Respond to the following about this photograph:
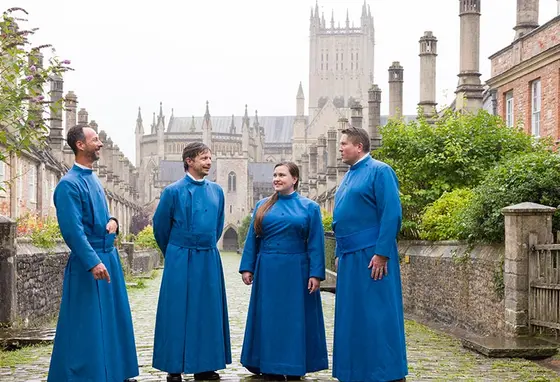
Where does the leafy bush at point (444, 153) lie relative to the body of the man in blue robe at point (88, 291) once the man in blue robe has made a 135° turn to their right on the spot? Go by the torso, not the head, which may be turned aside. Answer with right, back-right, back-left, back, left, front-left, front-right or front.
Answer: back-right

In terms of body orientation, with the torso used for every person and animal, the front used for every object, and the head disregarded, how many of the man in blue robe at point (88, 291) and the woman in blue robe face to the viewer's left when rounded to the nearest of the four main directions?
0

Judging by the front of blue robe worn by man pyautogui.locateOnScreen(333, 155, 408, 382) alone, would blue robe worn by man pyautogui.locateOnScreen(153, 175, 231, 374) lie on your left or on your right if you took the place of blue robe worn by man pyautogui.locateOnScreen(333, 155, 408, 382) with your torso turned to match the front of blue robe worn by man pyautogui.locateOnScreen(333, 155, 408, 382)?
on your right

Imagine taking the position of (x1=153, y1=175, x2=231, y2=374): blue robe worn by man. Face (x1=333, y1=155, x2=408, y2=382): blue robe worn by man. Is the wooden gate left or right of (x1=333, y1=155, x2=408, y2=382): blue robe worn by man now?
left

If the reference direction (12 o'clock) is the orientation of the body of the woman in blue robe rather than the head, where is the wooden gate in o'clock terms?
The wooden gate is roughly at 8 o'clock from the woman in blue robe.

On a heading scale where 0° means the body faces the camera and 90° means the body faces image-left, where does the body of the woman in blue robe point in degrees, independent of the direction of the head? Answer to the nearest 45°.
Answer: approximately 0°

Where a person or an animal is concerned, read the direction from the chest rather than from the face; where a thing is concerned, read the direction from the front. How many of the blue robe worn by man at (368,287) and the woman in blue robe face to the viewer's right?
0

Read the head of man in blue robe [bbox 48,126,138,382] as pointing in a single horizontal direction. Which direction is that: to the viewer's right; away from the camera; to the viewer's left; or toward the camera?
to the viewer's right

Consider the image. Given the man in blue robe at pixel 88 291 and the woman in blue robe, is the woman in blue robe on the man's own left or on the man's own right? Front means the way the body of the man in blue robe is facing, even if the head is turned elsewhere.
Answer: on the man's own left

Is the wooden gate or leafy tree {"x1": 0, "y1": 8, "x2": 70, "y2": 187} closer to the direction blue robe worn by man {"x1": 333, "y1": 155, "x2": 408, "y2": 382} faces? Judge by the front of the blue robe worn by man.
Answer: the leafy tree

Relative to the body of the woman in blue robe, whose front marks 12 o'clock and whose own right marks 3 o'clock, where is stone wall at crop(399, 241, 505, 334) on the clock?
The stone wall is roughly at 7 o'clock from the woman in blue robe.

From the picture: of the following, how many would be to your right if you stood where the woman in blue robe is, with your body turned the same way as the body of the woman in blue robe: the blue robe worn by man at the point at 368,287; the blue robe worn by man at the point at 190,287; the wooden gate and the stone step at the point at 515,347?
1
